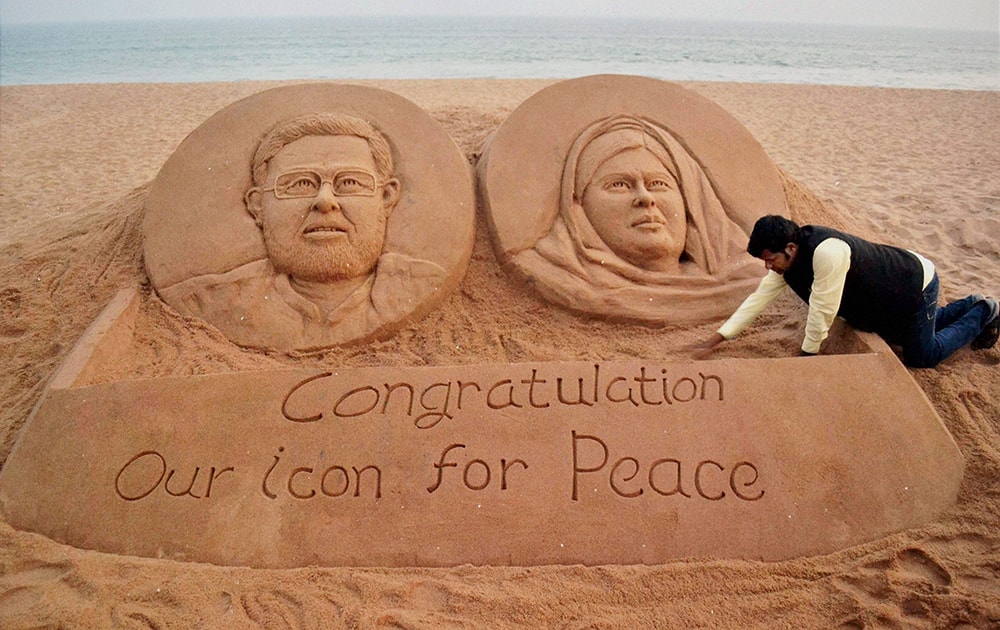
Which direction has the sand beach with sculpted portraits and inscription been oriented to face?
toward the camera
